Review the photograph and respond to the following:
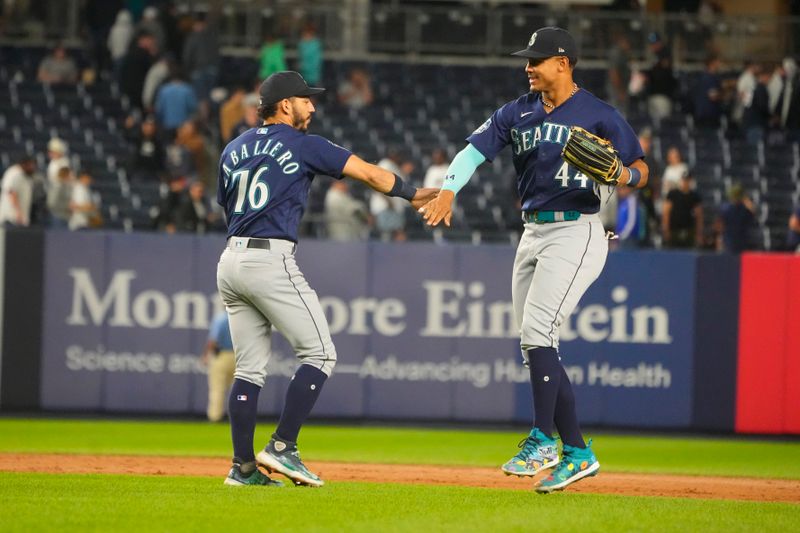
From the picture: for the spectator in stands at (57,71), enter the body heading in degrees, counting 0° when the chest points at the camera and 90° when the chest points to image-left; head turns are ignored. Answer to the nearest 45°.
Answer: approximately 0°

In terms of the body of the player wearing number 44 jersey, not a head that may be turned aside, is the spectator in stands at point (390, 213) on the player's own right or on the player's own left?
on the player's own right

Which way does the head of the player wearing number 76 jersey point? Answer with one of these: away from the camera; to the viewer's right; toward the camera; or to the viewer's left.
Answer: to the viewer's right

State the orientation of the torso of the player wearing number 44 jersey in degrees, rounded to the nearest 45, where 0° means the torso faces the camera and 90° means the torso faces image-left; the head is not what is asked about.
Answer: approximately 45°

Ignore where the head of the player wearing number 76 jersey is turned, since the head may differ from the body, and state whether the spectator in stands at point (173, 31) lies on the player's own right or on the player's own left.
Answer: on the player's own left

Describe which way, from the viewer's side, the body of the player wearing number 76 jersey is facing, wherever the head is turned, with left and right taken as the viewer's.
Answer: facing away from the viewer and to the right of the viewer

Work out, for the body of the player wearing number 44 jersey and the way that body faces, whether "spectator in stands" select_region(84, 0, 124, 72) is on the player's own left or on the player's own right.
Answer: on the player's own right

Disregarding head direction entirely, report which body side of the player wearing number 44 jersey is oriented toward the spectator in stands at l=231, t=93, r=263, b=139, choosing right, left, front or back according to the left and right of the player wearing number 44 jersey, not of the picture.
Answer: right

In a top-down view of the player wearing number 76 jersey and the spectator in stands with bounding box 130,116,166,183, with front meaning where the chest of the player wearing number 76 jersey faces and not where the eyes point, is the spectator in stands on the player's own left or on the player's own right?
on the player's own left

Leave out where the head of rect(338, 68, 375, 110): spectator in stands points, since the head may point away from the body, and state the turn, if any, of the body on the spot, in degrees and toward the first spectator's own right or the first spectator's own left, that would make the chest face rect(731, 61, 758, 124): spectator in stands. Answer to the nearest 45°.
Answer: approximately 90° to the first spectator's own left

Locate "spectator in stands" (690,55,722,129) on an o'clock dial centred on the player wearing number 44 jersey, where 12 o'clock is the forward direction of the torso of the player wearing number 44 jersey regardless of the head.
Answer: The spectator in stands is roughly at 5 o'clock from the player wearing number 44 jersey.

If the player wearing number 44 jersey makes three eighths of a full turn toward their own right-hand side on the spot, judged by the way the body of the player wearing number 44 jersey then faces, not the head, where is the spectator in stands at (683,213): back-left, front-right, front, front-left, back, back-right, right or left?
front

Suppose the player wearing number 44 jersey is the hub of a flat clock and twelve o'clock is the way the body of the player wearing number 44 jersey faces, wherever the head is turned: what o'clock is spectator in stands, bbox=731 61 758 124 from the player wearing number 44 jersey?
The spectator in stands is roughly at 5 o'clock from the player wearing number 44 jersey.
